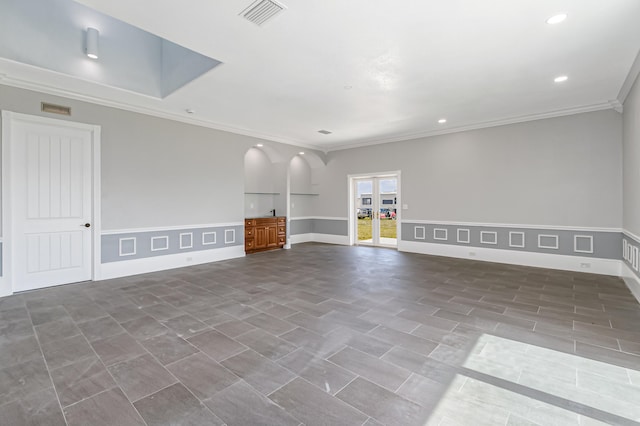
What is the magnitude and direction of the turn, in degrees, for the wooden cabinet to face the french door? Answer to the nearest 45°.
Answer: approximately 45° to its left

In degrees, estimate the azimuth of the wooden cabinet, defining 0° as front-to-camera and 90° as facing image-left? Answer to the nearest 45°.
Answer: approximately 315°

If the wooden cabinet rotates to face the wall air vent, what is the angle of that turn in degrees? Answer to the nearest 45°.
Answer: approximately 90° to its right

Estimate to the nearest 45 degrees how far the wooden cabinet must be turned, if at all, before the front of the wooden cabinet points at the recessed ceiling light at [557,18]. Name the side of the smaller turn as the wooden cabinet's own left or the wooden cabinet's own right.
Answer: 0° — it already faces it

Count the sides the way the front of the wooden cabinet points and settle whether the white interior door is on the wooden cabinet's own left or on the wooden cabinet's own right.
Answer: on the wooden cabinet's own right
